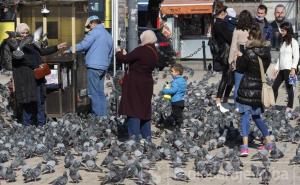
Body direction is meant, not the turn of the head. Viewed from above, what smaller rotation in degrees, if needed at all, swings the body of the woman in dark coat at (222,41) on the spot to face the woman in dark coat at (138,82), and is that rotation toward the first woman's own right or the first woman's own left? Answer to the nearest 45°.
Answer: approximately 90° to the first woman's own right

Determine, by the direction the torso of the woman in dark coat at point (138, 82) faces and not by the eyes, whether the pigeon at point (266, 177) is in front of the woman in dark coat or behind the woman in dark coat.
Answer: behind

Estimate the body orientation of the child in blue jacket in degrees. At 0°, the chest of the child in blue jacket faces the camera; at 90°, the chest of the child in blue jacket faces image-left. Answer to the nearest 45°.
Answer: approximately 90°

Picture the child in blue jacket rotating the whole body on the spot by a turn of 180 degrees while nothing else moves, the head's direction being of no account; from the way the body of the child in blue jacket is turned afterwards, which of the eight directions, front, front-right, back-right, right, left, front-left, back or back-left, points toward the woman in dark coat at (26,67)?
back

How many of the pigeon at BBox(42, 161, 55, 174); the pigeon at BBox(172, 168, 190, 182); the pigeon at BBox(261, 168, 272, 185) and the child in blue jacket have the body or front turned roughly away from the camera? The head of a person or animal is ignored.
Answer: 1

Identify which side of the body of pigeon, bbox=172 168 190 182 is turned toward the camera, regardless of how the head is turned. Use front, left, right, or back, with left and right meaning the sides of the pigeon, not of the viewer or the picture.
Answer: left

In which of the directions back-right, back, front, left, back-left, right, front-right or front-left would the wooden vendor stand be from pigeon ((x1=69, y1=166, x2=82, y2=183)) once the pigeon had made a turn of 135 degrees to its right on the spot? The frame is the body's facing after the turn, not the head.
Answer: front

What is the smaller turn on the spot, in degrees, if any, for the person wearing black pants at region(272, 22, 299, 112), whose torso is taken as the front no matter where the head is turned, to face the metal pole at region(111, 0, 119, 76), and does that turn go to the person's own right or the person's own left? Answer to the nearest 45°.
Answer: approximately 90° to the person's own right

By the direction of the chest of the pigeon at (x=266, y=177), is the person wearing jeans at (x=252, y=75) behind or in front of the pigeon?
in front

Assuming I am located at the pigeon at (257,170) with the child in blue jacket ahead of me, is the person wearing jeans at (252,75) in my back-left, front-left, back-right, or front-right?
front-right
